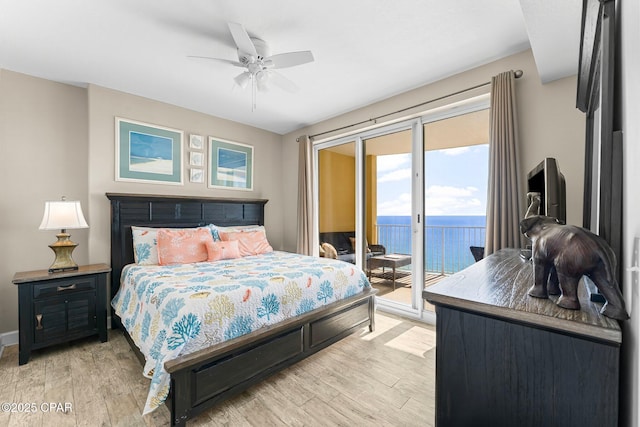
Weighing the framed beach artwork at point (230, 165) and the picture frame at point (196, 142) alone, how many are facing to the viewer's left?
0

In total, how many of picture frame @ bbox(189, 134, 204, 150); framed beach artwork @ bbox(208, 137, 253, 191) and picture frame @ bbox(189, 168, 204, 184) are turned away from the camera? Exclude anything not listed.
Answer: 0

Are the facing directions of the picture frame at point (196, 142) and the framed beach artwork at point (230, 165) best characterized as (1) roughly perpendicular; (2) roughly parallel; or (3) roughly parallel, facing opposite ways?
roughly parallel

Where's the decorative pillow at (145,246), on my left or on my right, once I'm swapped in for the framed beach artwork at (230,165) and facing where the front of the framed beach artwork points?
on my right

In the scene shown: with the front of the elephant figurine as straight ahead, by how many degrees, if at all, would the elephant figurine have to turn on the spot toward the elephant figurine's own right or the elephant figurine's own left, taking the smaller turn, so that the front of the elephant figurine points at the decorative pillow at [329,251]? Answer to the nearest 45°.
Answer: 0° — it already faces it

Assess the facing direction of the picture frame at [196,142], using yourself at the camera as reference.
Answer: facing the viewer and to the right of the viewer

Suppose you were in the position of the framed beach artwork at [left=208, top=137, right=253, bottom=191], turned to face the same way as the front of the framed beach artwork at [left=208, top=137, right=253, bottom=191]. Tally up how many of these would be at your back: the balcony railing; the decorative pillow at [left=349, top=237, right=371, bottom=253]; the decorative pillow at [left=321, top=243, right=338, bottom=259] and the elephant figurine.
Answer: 0

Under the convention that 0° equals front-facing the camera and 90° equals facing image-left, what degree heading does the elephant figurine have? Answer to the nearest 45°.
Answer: approximately 135°

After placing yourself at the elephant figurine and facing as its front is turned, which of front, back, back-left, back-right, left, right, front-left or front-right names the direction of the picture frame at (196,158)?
front-left

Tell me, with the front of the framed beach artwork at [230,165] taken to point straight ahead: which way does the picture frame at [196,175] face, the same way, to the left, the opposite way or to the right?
the same way

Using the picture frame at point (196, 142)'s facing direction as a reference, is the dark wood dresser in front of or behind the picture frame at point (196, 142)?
in front

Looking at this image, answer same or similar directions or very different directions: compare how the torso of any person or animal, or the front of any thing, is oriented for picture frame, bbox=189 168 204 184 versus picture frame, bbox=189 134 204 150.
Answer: same or similar directions
